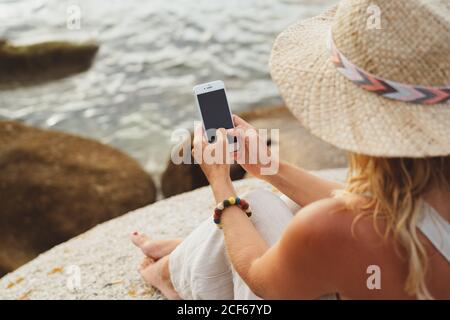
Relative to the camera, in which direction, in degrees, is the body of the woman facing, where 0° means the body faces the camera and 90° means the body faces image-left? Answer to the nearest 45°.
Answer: approximately 135°

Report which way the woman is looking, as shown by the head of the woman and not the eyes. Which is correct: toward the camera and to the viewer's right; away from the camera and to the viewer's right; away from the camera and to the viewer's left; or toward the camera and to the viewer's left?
away from the camera and to the viewer's left

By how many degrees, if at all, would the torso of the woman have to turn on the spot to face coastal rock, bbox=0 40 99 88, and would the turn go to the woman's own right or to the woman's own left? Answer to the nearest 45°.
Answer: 0° — they already face it
